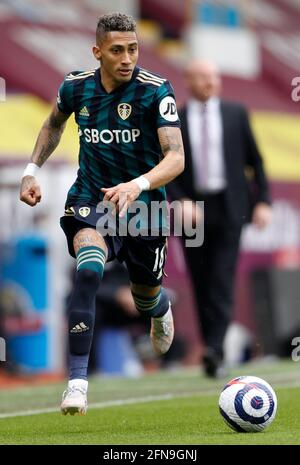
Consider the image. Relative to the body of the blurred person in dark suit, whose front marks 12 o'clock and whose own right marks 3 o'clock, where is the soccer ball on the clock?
The soccer ball is roughly at 12 o'clock from the blurred person in dark suit.

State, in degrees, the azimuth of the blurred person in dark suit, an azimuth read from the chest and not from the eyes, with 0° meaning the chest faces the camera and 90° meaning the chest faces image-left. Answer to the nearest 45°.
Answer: approximately 0°

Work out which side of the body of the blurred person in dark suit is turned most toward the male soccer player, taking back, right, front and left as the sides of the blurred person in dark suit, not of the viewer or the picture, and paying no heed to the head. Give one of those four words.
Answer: front

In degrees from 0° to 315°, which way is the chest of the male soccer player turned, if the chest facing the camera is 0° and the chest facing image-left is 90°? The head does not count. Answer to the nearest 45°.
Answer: approximately 0°

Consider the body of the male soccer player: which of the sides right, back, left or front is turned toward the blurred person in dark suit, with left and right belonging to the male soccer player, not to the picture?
back
